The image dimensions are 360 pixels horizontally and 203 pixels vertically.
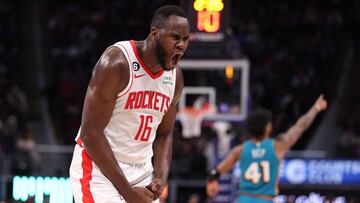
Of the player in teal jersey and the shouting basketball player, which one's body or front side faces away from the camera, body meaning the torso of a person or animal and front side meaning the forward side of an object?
the player in teal jersey

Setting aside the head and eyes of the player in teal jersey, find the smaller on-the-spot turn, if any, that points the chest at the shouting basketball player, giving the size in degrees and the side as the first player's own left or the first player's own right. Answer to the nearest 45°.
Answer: approximately 180°

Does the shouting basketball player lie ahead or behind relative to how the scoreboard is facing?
ahead

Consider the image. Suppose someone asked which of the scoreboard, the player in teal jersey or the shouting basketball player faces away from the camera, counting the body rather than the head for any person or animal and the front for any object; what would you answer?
the player in teal jersey

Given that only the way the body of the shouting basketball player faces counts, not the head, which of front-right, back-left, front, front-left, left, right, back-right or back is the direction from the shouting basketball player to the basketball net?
back-left

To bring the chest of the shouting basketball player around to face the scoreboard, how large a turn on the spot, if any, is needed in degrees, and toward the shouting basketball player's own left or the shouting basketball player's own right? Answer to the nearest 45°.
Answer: approximately 135° to the shouting basketball player's own left

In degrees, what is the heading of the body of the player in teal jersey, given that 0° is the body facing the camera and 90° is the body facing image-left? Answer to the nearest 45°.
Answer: approximately 180°

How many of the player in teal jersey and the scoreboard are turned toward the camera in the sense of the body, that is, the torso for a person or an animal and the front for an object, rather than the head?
1

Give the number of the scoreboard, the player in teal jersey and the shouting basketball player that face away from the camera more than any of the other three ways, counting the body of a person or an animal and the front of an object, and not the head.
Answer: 1

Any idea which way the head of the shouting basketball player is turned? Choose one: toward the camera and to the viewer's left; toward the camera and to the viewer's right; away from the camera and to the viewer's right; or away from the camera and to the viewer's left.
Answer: toward the camera and to the viewer's right

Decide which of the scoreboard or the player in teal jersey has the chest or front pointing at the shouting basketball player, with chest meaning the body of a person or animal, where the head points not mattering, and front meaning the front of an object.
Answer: the scoreboard

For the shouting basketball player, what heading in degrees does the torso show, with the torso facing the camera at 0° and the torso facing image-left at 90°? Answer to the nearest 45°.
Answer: approximately 315°
